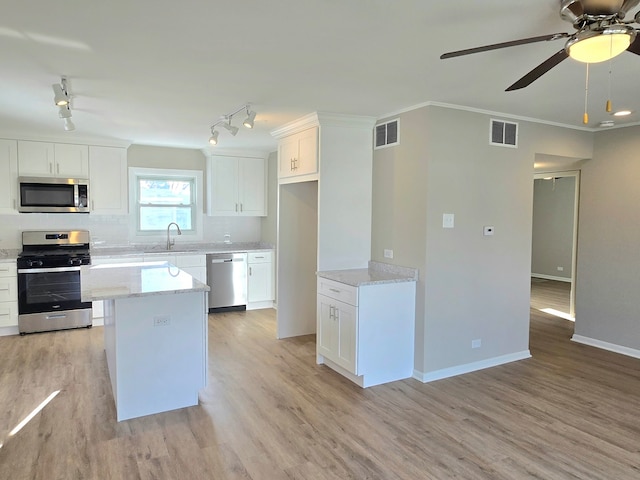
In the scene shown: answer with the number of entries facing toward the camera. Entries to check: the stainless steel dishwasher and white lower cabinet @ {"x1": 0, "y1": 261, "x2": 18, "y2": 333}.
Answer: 2

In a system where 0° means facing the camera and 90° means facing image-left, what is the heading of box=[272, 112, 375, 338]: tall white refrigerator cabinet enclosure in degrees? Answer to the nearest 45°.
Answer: approximately 45°

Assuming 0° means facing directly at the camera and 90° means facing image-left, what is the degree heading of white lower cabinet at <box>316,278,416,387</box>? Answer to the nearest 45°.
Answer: approximately 45°

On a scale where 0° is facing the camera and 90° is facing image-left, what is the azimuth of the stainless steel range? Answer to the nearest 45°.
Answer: approximately 0°

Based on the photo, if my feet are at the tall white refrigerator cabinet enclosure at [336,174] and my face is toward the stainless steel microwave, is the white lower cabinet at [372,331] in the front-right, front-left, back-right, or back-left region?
back-left

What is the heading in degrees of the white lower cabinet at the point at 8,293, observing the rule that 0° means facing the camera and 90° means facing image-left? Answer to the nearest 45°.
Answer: approximately 0°

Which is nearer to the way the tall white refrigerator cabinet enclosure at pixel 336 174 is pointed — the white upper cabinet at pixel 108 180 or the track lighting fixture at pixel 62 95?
the track lighting fixture

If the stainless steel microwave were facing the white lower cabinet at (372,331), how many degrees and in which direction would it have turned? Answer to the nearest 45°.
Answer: approximately 45° to its left

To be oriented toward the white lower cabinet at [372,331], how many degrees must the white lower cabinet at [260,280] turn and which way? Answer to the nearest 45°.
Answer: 0° — it already faces it
